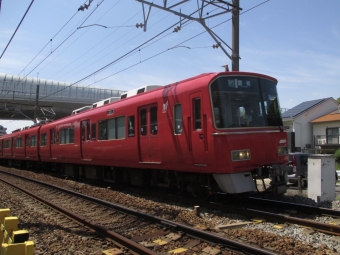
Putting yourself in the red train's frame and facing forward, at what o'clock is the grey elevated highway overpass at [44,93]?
The grey elevated highway overpass is roughly at 7 o'clock from the red train.

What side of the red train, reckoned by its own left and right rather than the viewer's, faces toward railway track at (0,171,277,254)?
right

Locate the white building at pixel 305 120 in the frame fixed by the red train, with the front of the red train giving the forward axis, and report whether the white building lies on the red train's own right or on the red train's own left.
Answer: on the red train's own left

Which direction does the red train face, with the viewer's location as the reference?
facing the viewer and to the right of the viewer

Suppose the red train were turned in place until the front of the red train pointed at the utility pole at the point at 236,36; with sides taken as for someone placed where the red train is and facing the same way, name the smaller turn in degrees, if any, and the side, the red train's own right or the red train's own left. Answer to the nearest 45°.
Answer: approximately 90° to the red train's own left

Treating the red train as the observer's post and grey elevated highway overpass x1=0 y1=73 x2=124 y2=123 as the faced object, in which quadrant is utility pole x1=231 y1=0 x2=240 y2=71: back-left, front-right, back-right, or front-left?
back-right
